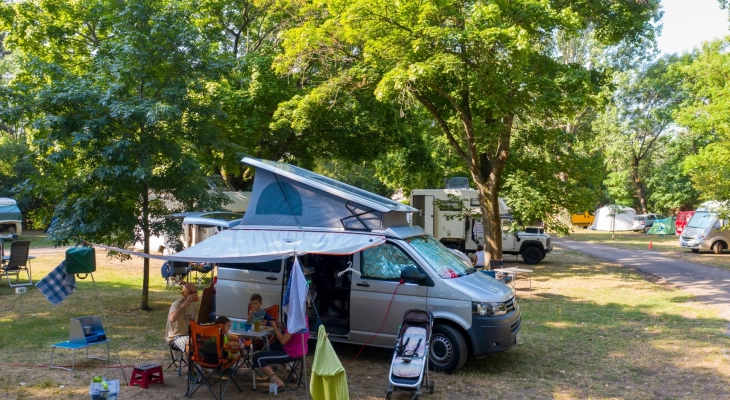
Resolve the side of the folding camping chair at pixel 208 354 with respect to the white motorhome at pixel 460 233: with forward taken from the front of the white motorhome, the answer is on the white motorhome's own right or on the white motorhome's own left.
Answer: on the white motorhome's own right

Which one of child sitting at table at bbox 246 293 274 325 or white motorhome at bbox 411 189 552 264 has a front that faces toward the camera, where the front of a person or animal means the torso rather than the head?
the child sitting at table

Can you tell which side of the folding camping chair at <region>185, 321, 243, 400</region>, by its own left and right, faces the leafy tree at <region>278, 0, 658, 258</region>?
front

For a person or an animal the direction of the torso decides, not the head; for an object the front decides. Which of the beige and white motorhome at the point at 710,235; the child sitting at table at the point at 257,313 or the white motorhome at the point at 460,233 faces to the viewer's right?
the white motorhome at the point at 460,233

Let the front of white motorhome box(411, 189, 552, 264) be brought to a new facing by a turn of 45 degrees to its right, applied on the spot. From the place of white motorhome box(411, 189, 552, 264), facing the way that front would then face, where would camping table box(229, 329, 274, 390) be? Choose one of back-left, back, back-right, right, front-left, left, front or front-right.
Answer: front-right

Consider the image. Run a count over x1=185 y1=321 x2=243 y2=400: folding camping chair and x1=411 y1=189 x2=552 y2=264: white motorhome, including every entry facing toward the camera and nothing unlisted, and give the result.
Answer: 0

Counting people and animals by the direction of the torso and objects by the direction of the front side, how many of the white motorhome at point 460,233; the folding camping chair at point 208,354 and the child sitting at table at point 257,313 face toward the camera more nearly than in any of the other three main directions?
1

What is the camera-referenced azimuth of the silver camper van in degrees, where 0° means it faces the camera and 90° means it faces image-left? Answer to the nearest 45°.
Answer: approximately 315°

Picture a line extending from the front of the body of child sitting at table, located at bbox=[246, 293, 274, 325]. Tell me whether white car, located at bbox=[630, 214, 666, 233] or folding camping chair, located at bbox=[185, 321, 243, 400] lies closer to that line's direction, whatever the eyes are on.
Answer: the folding camping chair

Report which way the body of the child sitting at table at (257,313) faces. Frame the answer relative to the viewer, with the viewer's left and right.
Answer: facing the viewer

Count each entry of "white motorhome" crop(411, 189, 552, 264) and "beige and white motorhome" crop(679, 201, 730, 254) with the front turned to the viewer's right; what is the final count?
1

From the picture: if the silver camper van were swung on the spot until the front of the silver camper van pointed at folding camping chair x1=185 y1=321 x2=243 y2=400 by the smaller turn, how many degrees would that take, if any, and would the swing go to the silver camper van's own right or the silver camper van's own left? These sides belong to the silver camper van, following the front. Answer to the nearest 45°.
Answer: approximately 90° to the silver camper van's own right

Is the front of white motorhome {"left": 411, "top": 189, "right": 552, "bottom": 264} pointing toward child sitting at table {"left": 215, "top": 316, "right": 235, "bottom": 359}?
no

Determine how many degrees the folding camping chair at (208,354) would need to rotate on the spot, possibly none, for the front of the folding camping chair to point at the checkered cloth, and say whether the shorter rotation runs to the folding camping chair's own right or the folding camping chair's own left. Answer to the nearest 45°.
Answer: approximately 90° to the folding camping chair's own left

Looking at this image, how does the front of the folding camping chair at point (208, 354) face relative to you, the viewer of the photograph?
facing away from the viewer and to the right of the viewer

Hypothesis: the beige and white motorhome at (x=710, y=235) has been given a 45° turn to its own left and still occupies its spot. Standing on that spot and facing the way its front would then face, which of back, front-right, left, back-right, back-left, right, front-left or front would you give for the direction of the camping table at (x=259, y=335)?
front

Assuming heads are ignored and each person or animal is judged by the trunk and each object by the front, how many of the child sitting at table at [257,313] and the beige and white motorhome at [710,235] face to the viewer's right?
0

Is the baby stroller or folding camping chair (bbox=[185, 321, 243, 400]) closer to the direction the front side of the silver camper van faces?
the baby stroller

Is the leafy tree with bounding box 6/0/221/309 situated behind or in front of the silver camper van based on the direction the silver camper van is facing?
behind

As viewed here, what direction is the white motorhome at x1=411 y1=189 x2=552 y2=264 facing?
to the viewer's right
